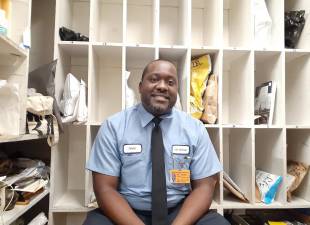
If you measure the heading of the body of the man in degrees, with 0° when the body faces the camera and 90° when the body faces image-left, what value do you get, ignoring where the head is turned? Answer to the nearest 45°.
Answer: approximately 0°

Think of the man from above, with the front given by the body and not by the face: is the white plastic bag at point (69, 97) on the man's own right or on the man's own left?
on the man's own right

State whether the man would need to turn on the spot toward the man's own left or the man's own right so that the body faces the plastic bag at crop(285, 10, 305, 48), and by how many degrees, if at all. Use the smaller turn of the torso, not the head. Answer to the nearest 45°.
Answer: approximately 90° to the man's own left

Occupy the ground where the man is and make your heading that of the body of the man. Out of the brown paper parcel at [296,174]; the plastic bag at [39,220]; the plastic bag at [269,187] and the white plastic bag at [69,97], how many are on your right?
2

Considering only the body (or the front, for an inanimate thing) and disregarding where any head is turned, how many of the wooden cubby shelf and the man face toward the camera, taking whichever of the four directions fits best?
2

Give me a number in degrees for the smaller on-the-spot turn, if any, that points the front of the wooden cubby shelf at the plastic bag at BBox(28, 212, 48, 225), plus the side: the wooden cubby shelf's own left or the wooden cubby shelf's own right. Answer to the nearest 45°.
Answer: approximately 45° to the wooden cubby shelf's own right

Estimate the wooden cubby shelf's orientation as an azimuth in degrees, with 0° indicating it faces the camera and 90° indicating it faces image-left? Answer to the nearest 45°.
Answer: approximately 0°
